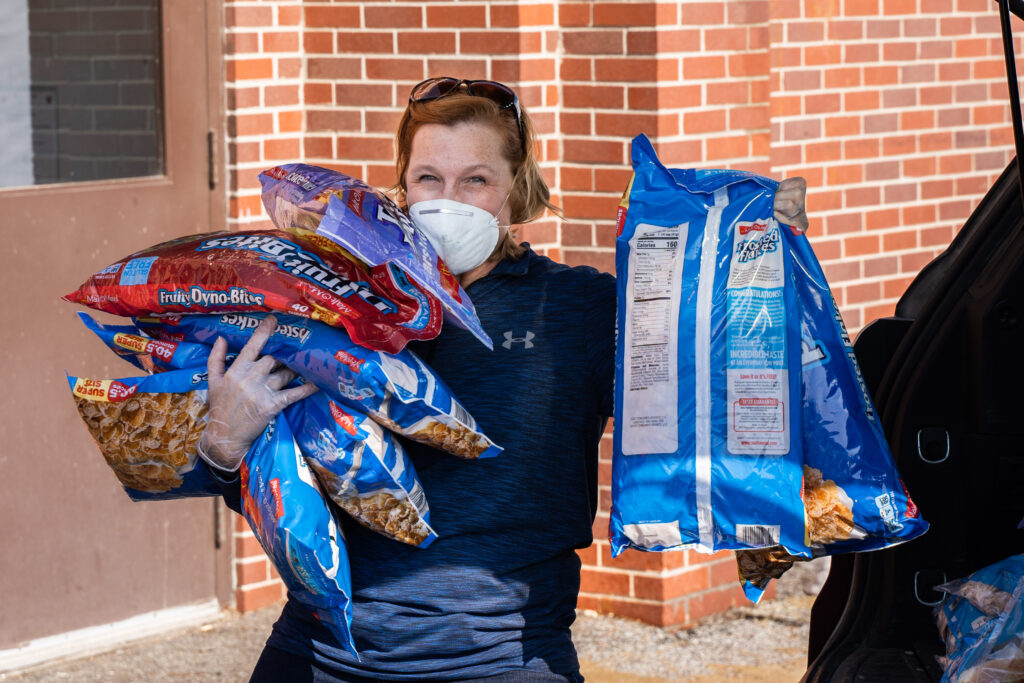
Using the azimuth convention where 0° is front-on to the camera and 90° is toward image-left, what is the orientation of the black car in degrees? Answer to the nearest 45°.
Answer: approximately 225°

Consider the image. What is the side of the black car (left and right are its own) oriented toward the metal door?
left

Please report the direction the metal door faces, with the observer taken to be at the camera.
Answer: facing the viewer

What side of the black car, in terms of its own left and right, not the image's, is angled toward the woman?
back

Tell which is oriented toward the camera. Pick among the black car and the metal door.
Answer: the metal door

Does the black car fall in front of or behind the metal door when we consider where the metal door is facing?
in front
